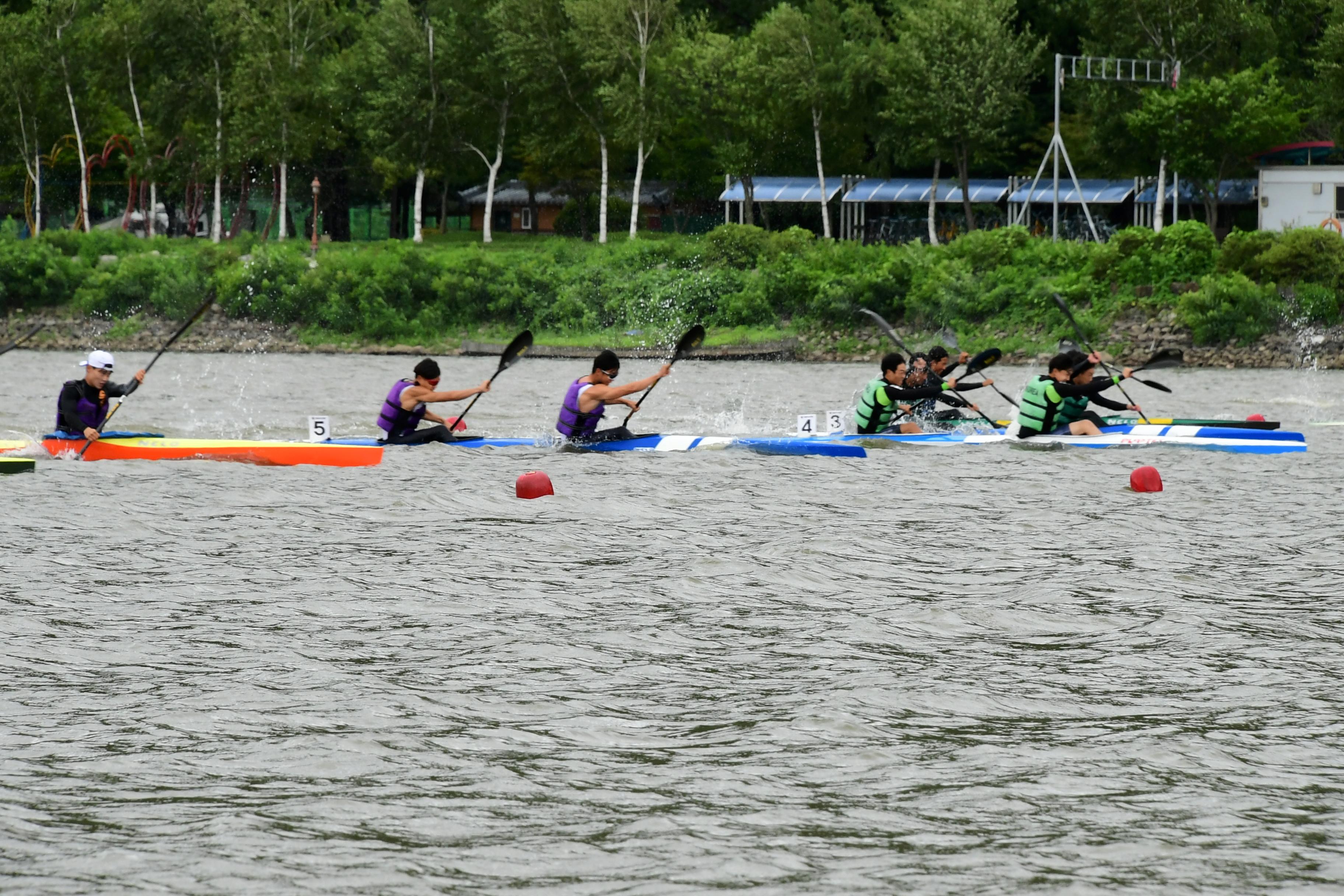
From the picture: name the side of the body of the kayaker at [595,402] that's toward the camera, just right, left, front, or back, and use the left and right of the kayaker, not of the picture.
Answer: right

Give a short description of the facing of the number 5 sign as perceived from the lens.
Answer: facing the viewer

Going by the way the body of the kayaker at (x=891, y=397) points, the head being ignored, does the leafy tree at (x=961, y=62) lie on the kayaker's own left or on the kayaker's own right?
on the kayaker's own left

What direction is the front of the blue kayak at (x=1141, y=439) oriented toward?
to the viewer's right

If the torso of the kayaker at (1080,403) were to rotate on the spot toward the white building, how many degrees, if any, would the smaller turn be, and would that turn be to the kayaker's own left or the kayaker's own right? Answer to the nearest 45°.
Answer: approximately 90° to the kayaker's own left

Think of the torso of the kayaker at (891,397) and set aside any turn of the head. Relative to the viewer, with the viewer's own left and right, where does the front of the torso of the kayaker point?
facing to the right of the viewer

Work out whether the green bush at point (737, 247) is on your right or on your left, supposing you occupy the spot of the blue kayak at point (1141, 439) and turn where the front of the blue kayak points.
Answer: on your left

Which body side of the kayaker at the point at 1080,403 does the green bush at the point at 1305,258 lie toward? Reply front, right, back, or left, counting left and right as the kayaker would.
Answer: left

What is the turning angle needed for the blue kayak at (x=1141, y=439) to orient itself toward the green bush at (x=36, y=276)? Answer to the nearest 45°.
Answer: approximately 135° to its left

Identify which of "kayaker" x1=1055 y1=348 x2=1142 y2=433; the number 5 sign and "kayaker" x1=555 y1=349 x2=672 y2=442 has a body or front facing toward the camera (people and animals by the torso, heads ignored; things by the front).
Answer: the number 5 sign

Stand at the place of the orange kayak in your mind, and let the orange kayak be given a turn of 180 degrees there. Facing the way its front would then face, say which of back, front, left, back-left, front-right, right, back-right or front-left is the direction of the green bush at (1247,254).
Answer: back-right

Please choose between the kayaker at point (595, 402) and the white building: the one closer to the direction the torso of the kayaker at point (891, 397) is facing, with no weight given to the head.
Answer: the white building

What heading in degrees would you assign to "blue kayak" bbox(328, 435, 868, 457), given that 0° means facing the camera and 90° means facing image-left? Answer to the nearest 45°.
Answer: approximately 270°

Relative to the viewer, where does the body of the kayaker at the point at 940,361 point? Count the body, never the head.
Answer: to the viewer's right

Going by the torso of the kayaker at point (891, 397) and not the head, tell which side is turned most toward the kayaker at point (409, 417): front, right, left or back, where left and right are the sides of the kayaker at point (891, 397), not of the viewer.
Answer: back

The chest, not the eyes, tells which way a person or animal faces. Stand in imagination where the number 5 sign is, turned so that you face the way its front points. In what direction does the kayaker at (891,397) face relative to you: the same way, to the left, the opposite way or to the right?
to the left

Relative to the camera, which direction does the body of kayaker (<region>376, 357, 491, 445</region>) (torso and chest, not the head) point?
to the viewer's right

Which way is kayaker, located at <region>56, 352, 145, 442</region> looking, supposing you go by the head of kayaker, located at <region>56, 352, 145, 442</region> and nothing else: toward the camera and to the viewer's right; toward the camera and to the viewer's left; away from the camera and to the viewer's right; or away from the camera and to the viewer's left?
toward the camera and to the viewer's right
